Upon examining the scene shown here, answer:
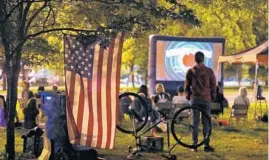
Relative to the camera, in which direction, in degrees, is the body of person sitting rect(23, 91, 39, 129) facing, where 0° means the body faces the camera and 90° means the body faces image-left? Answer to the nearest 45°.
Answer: approximately 180°

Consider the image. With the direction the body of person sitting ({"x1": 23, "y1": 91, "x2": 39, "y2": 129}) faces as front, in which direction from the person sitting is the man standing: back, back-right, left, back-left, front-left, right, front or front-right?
back-right

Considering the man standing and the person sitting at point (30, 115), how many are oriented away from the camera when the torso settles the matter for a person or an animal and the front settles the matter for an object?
2

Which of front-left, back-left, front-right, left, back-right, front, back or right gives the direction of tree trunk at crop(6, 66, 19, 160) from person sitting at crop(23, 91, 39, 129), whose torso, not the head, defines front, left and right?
back

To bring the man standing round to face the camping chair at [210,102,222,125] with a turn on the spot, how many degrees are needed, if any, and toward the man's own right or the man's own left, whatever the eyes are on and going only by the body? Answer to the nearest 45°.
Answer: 0° — they already face it

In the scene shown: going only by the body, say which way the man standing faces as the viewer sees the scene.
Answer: away from the camera

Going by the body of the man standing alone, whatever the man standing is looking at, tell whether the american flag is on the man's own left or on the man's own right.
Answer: on the man's own left
